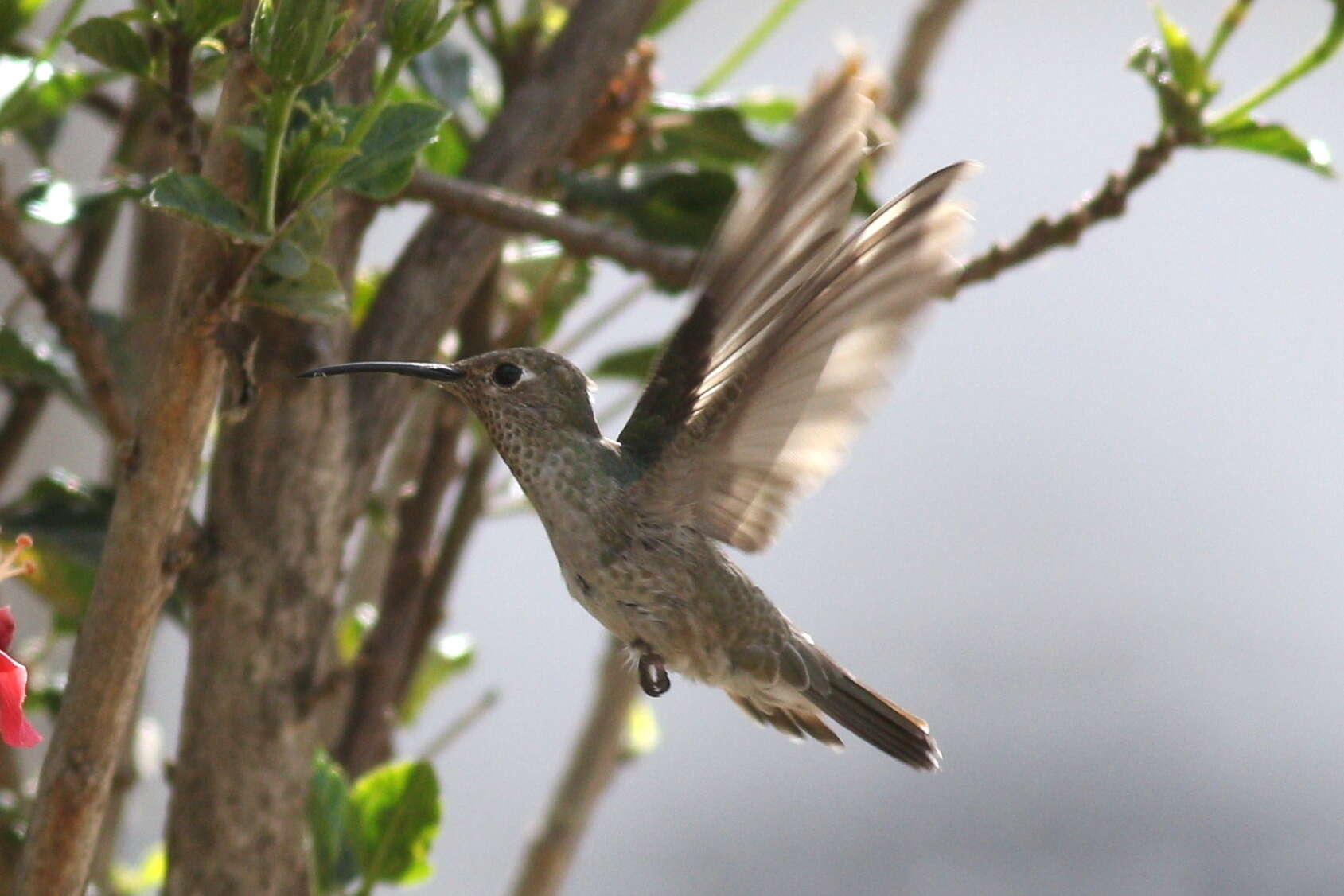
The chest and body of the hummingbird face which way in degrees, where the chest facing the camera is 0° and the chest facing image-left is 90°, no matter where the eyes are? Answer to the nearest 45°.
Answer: approximately 90°

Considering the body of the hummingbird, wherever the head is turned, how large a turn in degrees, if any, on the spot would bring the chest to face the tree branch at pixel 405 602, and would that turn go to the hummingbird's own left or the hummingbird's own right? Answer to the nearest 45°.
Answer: approximately 45° to the hummingbird's own right
